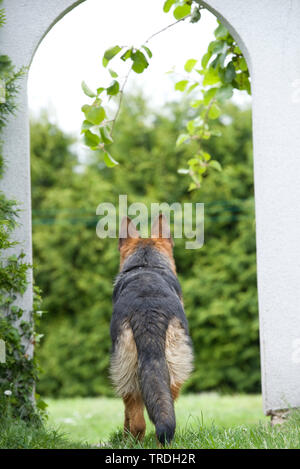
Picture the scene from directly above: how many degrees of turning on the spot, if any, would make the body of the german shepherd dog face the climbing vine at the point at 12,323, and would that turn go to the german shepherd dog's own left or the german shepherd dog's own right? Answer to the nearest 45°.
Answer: approximately 90° to the german shepherd dog's own left

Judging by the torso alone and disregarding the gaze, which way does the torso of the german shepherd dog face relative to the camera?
away from the camera
